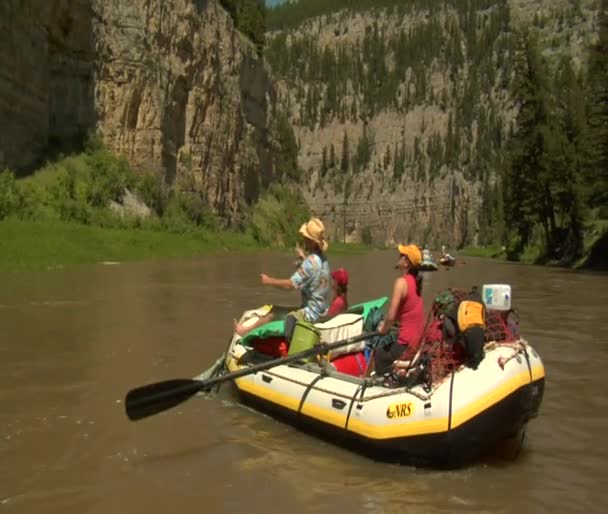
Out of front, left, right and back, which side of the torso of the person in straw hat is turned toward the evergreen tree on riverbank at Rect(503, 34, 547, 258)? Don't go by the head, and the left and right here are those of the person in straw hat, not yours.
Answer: right

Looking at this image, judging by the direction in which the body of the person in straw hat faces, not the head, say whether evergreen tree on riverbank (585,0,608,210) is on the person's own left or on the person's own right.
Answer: on the person's own right

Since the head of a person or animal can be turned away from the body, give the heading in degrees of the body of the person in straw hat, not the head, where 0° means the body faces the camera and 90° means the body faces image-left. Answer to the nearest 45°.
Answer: approximately 90°

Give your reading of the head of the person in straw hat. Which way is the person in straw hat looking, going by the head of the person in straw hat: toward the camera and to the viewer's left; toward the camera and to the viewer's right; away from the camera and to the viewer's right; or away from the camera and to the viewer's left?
away from the camera and to the viewer's left

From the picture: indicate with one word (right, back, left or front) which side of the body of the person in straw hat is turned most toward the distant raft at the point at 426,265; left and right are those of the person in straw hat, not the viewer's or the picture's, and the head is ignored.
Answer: right
